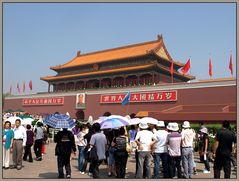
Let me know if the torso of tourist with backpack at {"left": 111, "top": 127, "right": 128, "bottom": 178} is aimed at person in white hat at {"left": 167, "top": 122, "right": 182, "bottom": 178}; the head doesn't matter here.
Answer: no

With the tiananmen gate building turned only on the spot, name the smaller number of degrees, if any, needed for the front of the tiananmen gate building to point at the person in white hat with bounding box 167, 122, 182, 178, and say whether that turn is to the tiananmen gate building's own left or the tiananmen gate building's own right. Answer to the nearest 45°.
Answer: approximately 45° to the tiananmen gate building's own left

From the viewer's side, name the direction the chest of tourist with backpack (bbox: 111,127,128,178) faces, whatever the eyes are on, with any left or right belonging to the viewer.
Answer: facing away from the viewer

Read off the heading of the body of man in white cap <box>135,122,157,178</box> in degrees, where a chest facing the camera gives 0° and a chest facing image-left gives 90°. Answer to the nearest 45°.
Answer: approximately 180°

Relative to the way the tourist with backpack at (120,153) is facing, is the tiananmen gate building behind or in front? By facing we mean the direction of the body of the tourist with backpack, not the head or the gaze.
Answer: in front

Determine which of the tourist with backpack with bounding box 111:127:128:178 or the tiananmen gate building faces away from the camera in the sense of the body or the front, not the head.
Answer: the tourist with backpack

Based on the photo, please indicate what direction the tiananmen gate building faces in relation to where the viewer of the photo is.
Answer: facing the viewer and to the left of the viewer

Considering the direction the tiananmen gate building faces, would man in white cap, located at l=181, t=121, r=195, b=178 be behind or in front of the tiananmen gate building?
in front

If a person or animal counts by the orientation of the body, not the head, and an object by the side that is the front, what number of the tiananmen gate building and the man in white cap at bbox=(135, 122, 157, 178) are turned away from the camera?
1

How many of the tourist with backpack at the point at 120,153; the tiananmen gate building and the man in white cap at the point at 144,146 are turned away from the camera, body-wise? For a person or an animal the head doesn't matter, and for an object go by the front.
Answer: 2

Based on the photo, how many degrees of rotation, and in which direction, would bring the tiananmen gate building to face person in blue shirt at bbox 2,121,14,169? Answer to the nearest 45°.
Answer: approximately 45° to its left
